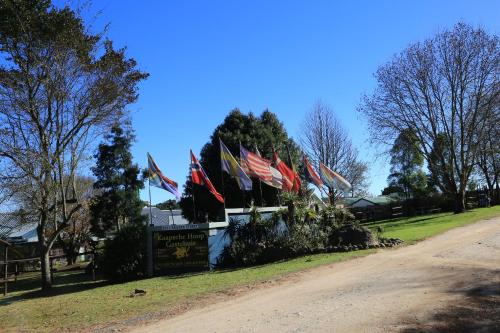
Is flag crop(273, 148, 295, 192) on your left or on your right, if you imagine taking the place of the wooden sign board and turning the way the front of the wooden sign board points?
on your left

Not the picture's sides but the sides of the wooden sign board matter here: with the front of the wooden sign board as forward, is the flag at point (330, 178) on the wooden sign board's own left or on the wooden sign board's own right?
on the wooden sign board's own left

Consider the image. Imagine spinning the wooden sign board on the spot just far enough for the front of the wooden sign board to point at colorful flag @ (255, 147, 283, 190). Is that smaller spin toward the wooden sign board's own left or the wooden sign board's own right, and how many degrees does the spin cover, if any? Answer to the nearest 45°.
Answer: approximately 135° to the wooden sign board's own left

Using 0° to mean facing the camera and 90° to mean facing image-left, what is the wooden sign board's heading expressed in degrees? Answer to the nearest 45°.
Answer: approximately 0°

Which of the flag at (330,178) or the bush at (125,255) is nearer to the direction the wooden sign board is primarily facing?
the bush

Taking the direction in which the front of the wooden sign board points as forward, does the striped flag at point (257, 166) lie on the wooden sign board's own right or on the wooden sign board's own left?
on the wooden sign board's own left

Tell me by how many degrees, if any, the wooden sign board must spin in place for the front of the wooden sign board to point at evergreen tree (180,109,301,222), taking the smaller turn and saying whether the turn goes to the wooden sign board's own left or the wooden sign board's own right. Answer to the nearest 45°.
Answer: approximately 180°
